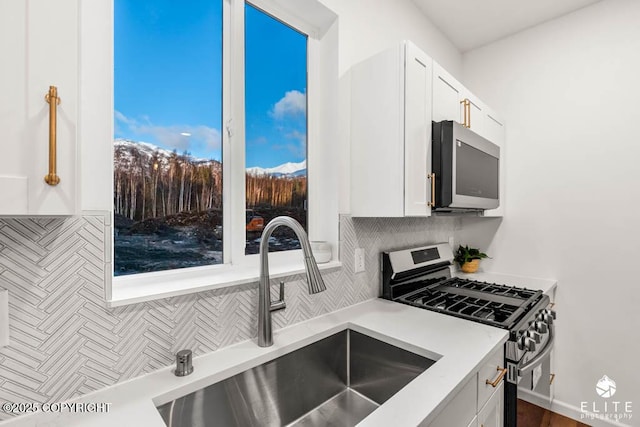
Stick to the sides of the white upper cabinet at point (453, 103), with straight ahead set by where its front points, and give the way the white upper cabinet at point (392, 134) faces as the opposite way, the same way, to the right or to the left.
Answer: the same way

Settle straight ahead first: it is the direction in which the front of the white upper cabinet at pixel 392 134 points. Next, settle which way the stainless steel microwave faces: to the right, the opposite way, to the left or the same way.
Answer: the same way

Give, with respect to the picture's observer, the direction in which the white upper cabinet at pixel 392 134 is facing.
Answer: facing the viewer and to the right of the viewer

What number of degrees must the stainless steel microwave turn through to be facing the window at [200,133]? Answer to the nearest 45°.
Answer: approximately 90° to its right

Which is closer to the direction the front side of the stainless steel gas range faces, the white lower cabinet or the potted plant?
the white lower cabinet

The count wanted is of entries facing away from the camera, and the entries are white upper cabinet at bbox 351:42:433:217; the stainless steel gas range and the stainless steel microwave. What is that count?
0

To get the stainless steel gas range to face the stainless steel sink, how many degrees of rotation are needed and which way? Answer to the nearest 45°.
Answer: approximately 90° to its right

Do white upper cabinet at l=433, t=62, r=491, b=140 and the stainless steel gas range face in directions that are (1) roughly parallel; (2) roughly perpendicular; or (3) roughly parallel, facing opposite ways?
roughly parallel

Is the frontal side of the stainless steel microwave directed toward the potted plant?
no
